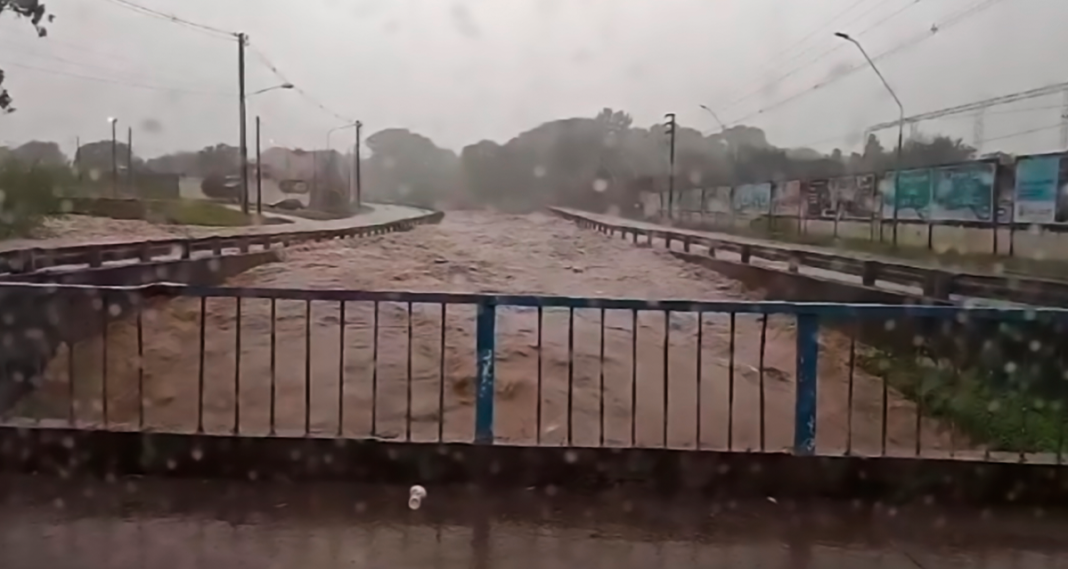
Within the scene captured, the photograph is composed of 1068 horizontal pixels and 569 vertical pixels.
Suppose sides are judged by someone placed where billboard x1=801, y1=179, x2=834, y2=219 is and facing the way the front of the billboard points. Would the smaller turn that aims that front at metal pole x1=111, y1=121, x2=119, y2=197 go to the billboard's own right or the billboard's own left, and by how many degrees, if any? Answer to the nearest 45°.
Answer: approximately 45° to the billboard's own right

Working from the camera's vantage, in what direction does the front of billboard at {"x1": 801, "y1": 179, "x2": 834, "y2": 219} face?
facing the viewer and to the left of the viewer

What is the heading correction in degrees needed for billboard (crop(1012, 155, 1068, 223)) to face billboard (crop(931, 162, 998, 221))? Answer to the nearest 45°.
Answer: approximately 45° to its right

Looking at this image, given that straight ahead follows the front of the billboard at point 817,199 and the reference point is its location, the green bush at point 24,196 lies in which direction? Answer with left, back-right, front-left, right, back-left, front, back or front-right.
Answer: front-right

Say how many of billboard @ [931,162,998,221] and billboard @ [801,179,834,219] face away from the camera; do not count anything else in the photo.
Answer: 0

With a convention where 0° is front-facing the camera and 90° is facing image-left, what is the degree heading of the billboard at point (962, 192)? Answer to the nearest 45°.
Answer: approximately 45°

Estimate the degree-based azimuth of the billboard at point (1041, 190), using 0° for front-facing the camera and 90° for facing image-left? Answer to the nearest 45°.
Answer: approximately 45°

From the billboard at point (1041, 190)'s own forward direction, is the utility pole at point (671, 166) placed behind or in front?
in front

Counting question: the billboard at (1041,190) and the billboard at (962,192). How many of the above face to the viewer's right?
0

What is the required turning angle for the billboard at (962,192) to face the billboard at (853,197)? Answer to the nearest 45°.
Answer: approximately 45° to its right
